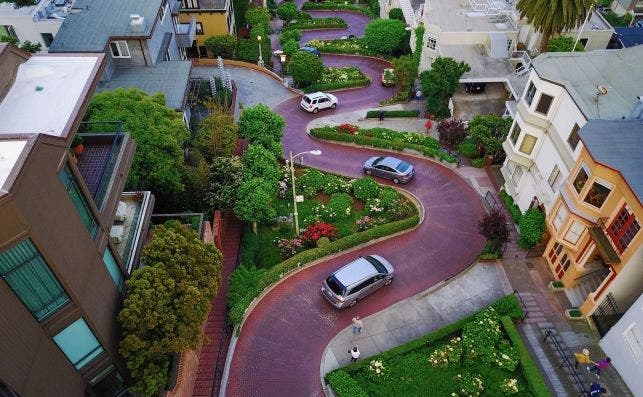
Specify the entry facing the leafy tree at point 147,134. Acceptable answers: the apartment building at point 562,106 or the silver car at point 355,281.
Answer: the apartment building

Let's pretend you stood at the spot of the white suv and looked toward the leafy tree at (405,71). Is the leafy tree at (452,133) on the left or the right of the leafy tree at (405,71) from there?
right

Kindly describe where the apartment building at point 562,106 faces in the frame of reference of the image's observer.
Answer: facing the viewer and to the left of the viewer

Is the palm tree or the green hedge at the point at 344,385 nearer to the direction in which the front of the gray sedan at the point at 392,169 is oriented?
the palm tree

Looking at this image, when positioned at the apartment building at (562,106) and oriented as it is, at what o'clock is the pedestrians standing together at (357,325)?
The pedestrians standing together is roughly at 11 o'clock from the apartment building.

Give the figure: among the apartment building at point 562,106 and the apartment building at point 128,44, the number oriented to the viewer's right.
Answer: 1

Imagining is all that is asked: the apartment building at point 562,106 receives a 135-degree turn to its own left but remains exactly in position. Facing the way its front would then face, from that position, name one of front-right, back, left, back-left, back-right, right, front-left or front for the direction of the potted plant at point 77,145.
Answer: back-right

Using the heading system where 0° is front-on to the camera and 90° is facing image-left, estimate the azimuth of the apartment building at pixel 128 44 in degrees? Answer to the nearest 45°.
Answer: approximately 270°

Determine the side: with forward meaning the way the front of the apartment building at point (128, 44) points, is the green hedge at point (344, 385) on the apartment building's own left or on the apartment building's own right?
on the apartment building's own right
